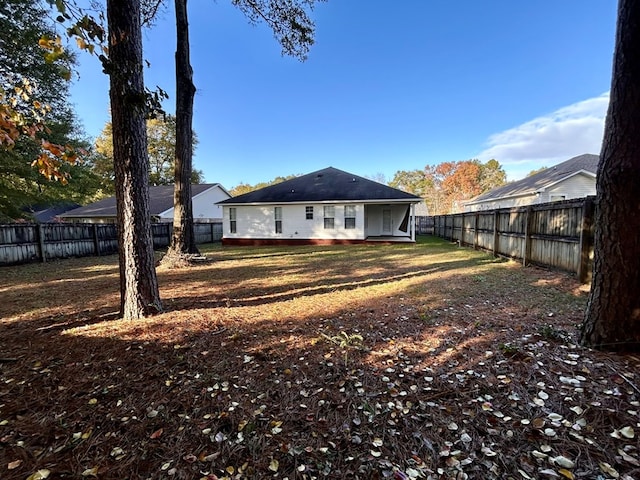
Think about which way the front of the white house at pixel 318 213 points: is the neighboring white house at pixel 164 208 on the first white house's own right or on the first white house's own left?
on the first white house's own left

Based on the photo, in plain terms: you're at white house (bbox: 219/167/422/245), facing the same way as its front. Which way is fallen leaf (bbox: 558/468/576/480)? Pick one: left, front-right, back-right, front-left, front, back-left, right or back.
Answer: back

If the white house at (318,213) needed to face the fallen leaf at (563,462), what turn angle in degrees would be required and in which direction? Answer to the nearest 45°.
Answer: approximately 180°

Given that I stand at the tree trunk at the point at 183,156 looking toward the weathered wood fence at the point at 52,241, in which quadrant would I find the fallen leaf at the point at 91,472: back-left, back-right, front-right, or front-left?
back-left

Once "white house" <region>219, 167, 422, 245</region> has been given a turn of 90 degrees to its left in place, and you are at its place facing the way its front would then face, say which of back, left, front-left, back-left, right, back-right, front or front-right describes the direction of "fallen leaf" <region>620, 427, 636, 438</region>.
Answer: left

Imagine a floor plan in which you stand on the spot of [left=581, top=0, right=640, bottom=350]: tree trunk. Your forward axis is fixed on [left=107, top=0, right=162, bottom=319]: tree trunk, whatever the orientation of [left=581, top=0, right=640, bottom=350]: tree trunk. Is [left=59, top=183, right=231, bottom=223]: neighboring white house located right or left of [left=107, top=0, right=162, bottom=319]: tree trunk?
right

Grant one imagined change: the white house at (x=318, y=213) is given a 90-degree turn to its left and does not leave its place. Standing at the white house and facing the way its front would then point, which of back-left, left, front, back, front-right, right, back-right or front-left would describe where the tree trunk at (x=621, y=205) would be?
left

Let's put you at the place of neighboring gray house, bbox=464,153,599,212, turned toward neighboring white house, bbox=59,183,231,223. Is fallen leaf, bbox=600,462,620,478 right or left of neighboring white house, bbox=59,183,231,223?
left

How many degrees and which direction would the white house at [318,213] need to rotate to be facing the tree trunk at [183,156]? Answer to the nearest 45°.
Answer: approximately 135° to its left

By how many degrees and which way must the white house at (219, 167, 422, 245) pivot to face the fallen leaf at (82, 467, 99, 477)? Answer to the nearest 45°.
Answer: approximately 180°

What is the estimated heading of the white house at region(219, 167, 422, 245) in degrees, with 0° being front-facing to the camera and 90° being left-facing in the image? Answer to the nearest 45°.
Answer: approximately 180°

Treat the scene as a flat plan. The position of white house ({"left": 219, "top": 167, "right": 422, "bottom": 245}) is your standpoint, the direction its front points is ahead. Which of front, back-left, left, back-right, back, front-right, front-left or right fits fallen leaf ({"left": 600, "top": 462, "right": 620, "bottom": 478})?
back

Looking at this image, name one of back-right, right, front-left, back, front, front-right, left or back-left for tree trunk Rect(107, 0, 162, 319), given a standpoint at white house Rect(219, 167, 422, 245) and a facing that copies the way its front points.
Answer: back
